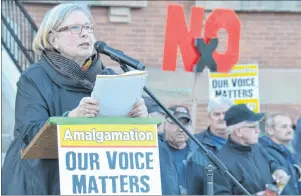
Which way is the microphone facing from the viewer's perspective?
to the viewer's left

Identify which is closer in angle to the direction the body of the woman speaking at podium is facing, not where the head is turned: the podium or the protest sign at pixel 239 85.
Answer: the podium

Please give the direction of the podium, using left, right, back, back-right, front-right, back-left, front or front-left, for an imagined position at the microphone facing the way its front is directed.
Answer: left

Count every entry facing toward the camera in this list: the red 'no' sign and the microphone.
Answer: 1

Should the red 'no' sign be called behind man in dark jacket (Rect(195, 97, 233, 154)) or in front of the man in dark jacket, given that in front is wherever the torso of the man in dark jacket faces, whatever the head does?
behind

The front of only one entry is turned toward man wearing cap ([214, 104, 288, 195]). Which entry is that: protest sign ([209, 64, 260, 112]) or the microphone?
the protest sign

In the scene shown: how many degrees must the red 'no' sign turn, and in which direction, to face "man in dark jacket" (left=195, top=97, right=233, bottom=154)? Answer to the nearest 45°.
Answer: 0° — it already faces them

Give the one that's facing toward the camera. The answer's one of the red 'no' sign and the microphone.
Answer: the red 'no' sign

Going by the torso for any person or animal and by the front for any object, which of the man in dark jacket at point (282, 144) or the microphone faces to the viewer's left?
the microphone

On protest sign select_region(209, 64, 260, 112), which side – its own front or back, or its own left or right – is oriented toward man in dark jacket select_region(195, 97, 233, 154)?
front

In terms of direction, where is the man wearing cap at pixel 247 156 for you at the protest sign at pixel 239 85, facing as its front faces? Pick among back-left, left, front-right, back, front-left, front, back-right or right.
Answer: front

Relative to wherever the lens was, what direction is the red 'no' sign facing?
facing the viewer

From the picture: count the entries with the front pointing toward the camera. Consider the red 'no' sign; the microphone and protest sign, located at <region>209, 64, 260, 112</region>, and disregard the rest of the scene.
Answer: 2

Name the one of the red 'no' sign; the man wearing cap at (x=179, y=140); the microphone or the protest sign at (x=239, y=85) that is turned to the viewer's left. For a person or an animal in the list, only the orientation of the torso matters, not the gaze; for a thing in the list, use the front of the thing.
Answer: the microphone
